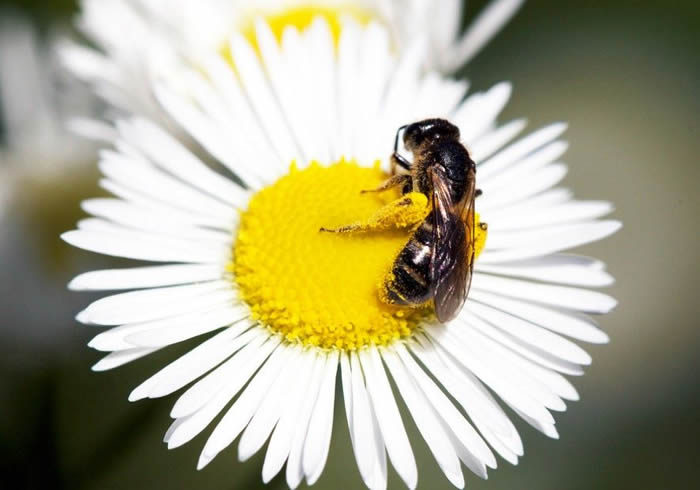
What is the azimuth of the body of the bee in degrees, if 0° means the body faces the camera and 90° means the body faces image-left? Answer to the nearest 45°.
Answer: approximately 180°
